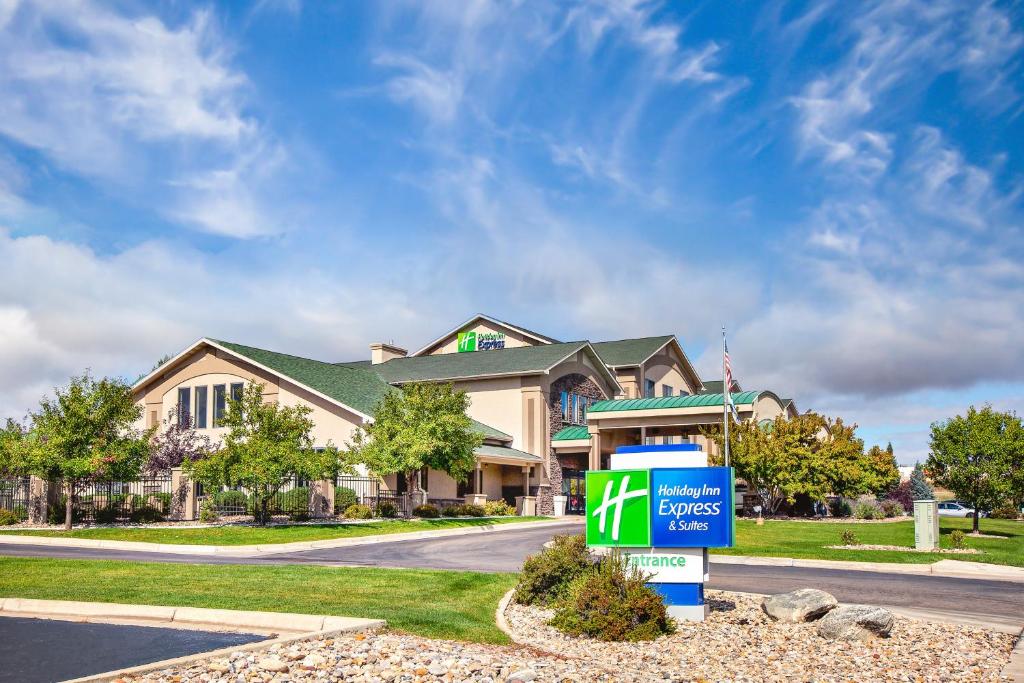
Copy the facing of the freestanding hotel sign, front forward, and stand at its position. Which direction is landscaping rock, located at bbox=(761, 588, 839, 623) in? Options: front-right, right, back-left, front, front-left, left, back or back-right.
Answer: left

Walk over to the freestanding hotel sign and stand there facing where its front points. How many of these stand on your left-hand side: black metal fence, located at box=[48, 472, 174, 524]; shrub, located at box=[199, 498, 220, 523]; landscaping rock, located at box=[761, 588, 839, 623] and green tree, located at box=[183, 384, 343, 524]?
1

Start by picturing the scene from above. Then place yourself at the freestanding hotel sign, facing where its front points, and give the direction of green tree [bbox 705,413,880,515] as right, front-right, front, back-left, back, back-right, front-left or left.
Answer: back

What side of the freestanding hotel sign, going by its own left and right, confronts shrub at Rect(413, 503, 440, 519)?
back

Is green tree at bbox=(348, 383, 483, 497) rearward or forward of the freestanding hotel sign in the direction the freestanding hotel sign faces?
rearward

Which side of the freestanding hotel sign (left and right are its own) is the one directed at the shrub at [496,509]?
back

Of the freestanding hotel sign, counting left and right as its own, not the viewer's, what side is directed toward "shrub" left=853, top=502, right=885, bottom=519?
back

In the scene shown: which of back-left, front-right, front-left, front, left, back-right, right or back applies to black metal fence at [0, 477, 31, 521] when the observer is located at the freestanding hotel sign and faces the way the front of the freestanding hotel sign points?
back-right

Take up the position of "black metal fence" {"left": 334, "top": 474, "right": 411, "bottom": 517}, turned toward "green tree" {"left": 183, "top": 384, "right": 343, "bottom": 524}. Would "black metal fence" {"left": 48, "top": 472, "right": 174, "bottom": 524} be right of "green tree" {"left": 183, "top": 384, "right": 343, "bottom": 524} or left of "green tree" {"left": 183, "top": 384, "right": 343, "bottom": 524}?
right

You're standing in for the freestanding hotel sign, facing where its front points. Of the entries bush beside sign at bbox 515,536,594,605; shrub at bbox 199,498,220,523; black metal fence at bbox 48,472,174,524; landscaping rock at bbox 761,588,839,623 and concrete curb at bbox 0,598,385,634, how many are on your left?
1

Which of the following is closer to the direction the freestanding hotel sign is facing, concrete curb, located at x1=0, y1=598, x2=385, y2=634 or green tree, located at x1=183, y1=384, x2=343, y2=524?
the concrete curb

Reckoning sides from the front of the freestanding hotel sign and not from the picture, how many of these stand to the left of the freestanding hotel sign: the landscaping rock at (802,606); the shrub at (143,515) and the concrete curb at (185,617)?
1

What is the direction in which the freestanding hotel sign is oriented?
toward the camera
